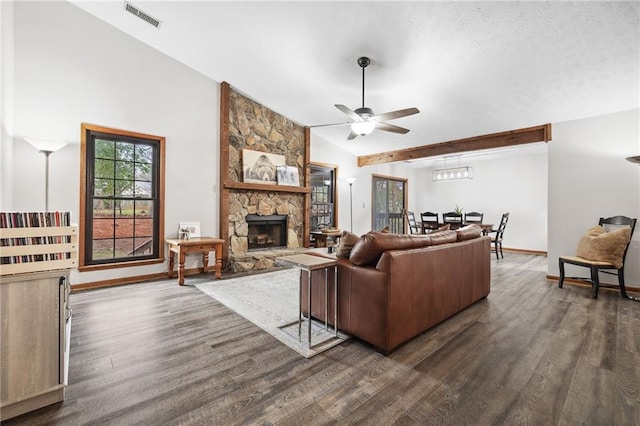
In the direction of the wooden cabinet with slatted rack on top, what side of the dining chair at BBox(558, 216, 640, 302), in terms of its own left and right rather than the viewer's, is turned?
front

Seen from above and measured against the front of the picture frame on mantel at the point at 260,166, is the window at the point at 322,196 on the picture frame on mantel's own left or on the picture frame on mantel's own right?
on the picture frame on mantel's own left

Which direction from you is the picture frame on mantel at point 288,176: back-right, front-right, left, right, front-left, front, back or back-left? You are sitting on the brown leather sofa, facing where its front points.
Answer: front

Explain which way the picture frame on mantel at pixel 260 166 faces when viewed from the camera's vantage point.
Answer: facing the viewer and to the right of the viewer

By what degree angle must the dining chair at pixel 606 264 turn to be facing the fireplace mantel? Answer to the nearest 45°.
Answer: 0° — it already faces it

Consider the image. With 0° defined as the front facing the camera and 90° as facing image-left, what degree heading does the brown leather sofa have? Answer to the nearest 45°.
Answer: approximately 135°

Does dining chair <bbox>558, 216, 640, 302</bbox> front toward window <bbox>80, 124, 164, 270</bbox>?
yes

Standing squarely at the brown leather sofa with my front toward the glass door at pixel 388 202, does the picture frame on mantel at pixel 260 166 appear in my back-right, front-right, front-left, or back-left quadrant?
front-left

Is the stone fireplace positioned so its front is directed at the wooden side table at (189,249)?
no

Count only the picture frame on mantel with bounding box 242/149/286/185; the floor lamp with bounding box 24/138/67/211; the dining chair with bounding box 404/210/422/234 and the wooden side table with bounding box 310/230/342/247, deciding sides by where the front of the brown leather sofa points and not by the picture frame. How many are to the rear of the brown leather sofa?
0

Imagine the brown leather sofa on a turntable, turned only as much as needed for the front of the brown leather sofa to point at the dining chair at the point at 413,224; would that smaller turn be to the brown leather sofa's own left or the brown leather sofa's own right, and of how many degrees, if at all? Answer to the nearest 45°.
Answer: approximately 45° to the brown leather sofa's own right

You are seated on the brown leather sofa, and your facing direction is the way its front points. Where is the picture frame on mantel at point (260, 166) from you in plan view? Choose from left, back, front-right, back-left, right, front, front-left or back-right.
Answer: front

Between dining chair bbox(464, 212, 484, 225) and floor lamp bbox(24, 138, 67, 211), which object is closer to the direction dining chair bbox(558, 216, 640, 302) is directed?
the floor lamp

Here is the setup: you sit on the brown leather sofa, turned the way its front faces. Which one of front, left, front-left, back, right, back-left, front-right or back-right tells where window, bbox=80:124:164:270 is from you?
front-left

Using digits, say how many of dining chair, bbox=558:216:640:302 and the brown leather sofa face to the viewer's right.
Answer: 0
